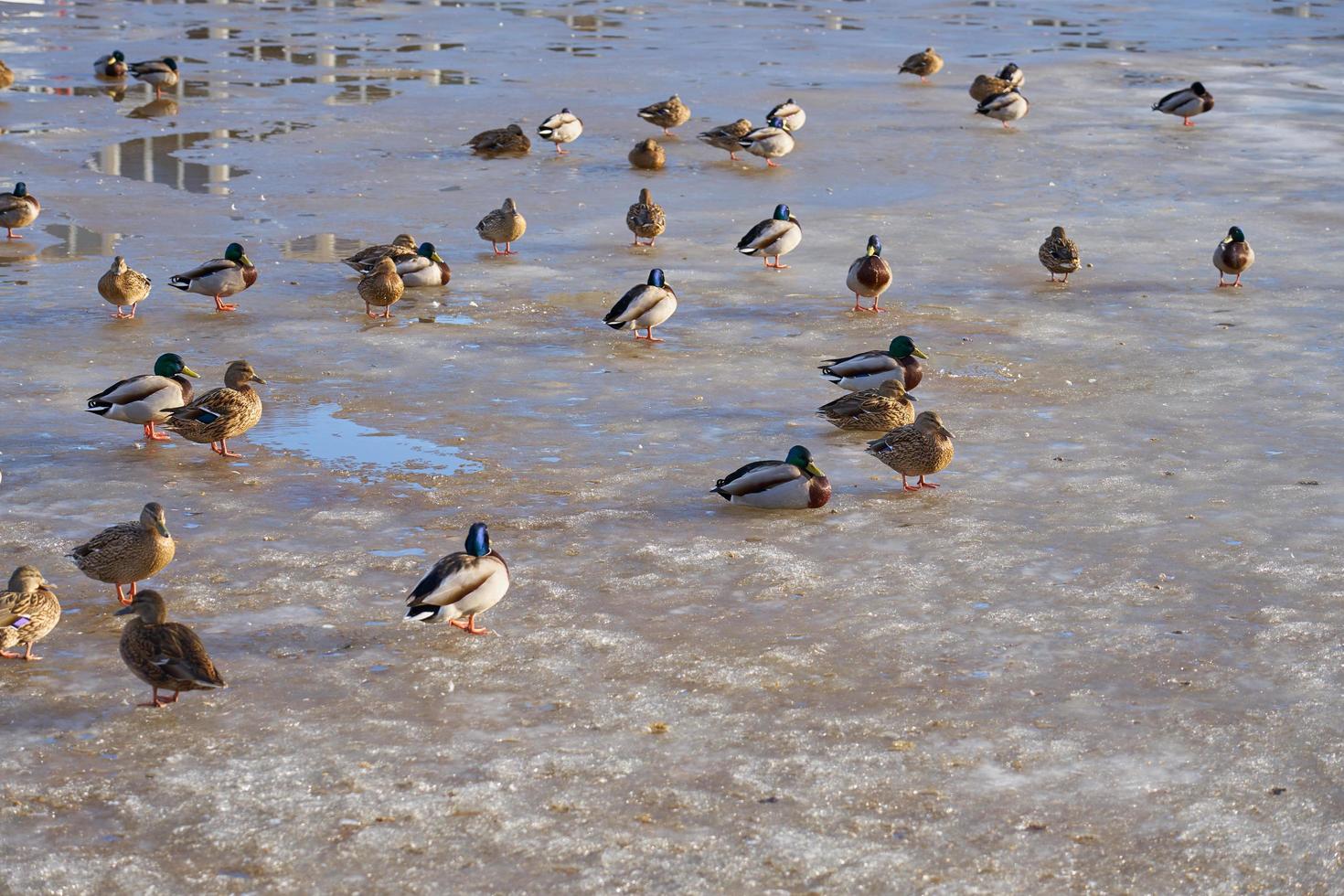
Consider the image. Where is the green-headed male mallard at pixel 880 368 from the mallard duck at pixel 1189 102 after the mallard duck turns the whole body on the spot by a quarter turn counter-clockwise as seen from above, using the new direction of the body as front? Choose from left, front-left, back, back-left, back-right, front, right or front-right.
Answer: back

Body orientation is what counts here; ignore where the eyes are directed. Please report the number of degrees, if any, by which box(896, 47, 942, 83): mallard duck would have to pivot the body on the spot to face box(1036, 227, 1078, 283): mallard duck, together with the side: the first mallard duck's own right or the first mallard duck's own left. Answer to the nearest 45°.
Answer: approximately 90° to the first mallard duck's own right

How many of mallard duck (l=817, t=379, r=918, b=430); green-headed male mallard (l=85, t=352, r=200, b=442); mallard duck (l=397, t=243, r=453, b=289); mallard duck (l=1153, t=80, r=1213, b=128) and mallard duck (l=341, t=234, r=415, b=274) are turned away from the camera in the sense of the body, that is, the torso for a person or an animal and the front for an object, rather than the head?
0

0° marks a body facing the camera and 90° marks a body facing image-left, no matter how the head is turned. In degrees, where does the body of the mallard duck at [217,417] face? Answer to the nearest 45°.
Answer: approximately 270°

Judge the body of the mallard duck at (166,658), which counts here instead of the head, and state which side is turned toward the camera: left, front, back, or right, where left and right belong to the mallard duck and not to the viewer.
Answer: left

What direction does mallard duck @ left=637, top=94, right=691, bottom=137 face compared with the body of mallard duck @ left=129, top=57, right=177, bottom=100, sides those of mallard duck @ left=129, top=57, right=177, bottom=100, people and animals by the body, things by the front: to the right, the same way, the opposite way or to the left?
the same way

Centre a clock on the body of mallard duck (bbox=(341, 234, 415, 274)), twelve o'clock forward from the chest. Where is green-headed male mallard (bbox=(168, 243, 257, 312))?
The green-headed male mallard is roughly at 5 o'clock from the mallard duck.

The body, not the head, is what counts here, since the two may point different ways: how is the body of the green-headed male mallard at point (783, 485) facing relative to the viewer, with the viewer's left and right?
facing to the right of the viewer

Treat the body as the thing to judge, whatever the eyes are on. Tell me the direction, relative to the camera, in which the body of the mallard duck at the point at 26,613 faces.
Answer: to the viewer's right

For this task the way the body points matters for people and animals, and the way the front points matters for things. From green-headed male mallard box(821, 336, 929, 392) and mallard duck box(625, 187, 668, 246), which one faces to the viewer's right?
the green-headed male mallard

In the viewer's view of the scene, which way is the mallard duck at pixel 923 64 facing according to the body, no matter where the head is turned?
to the viewer's right

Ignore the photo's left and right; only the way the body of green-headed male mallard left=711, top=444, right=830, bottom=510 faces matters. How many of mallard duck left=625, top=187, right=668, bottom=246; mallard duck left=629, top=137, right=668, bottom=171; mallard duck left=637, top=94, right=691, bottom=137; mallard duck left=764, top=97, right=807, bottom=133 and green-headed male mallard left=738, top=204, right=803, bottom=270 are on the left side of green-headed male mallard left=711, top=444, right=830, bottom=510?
5

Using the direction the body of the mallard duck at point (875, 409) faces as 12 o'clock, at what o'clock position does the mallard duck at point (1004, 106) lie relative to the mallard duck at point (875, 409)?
the mallard duck at point (1004, 106) is roughly at 9 o'clock from the mallard duck at point (875, 409).

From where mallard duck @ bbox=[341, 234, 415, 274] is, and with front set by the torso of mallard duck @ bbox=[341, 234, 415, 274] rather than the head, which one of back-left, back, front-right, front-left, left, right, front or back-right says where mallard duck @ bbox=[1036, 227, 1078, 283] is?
front

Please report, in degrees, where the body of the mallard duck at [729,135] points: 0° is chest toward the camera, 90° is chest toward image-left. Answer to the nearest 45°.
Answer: approximately 270°

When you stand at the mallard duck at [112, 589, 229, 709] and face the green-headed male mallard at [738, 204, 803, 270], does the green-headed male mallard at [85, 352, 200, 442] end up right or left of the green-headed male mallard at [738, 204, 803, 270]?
left

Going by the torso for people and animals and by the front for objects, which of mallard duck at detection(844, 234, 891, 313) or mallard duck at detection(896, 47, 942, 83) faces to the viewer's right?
mallard duck at detection(896, 47, 942, 83)

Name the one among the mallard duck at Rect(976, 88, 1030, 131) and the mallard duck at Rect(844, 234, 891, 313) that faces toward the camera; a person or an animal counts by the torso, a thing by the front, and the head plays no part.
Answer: the mallard duck at Rect(844, 234, 891, 313)
